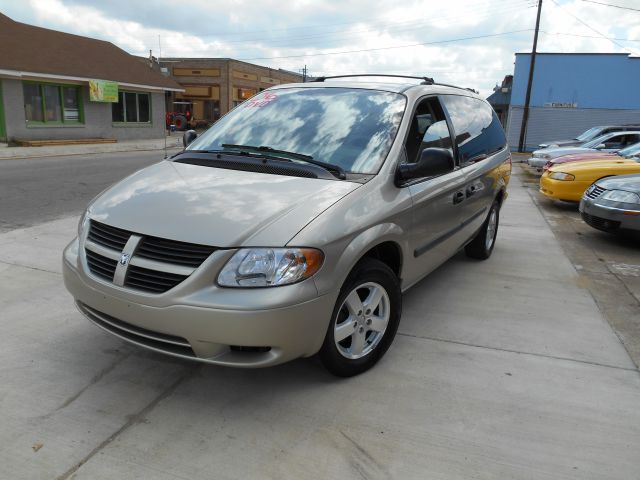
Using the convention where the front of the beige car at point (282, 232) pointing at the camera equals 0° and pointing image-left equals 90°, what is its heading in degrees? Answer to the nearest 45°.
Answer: approximately 45°

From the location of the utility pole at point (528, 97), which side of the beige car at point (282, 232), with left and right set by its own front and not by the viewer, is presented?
back

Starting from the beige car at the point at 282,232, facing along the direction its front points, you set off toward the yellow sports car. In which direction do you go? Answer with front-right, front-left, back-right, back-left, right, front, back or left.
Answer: back

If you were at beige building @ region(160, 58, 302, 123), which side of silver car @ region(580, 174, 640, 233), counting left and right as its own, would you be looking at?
right

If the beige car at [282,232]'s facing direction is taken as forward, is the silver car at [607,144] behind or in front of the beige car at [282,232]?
behind
